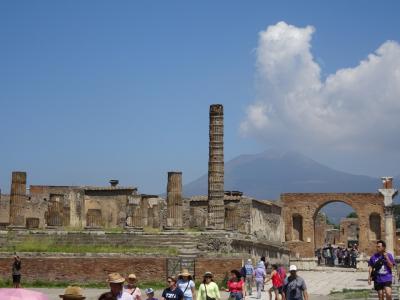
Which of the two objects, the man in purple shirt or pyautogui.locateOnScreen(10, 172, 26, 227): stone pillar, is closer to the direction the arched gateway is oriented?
the man in purple shirt

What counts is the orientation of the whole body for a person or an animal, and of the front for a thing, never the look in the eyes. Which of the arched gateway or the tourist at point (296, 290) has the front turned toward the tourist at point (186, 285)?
the arched gateway

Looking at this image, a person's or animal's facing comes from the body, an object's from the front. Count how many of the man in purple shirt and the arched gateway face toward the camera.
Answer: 2

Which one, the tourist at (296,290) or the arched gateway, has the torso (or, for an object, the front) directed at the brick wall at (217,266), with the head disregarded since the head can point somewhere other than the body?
the arched gateway

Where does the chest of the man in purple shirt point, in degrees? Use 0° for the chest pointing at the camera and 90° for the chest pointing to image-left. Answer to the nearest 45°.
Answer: approximately 0°

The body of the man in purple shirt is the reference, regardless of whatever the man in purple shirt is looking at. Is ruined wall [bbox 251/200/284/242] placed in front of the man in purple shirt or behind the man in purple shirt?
behind

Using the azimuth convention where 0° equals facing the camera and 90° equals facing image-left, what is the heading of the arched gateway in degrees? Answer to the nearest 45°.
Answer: approximately 0°

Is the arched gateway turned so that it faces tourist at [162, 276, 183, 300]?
yes
